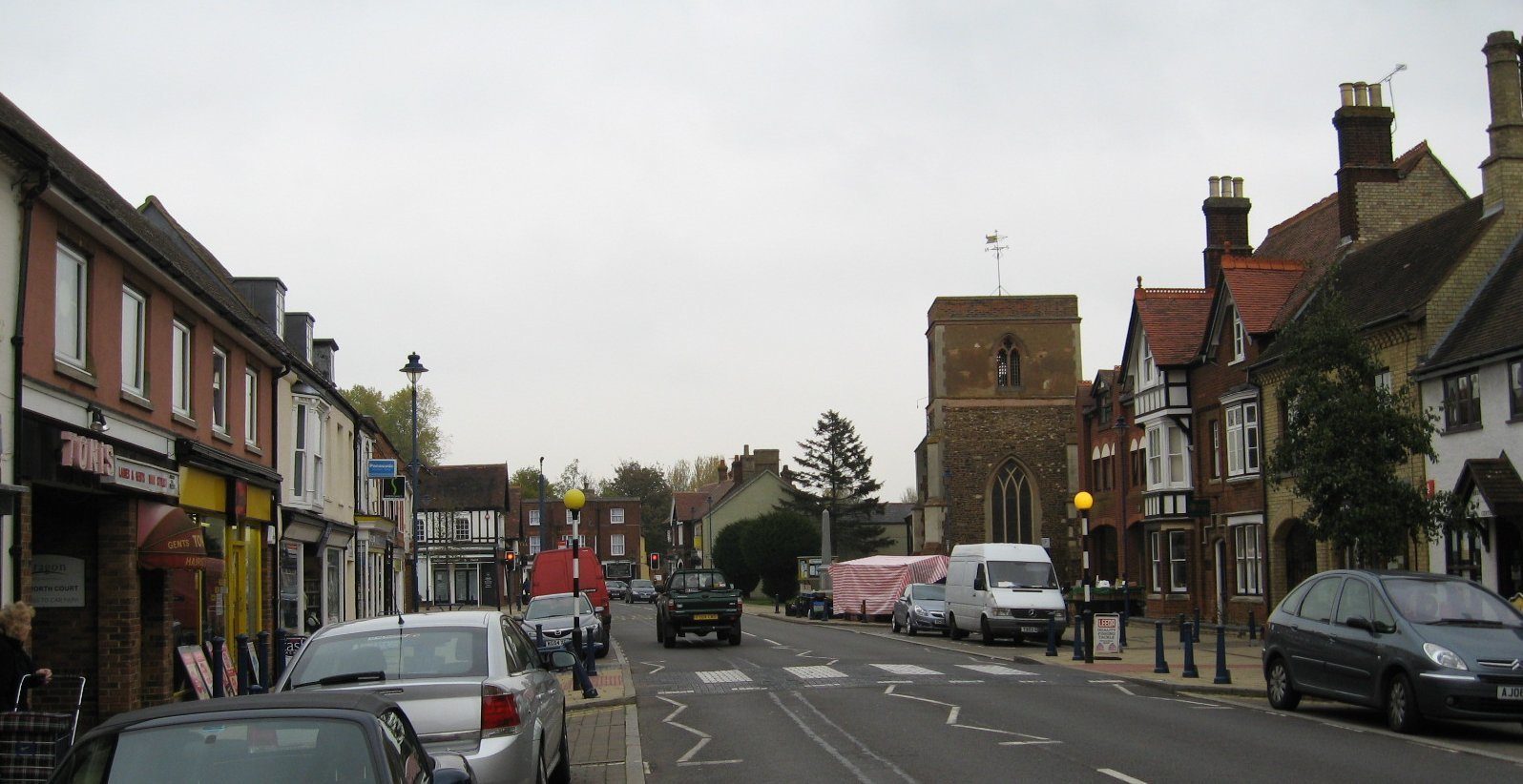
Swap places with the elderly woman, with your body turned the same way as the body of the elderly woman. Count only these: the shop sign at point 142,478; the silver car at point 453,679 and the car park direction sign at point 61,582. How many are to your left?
2

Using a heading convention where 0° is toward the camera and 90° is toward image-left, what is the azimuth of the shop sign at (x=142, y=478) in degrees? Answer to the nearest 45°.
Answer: approximately 315°

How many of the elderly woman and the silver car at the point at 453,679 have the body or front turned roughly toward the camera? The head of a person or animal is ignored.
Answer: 0

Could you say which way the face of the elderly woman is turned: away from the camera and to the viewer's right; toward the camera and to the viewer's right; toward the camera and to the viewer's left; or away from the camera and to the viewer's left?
toward the camera and to the viewer's right

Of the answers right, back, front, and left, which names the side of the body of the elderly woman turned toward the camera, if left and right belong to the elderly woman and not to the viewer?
right

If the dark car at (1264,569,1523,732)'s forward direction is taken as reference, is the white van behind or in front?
behind

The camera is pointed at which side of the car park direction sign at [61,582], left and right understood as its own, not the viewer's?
front
